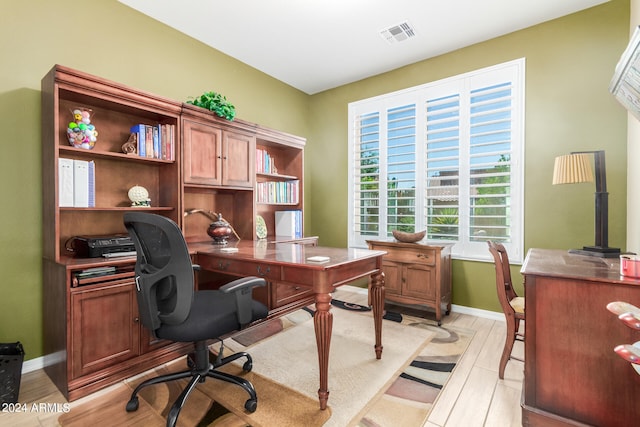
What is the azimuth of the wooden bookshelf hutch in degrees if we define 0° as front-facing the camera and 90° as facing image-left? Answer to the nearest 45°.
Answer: approximately 315°

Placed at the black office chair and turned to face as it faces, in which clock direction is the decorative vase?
The decorative vase is roughly at 11 o'clock from the black office chair.

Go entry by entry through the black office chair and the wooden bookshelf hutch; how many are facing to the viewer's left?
0

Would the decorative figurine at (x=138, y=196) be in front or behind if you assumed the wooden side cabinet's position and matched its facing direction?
in front

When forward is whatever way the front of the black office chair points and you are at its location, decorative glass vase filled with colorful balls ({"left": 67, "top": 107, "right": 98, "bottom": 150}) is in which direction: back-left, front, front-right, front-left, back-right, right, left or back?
left

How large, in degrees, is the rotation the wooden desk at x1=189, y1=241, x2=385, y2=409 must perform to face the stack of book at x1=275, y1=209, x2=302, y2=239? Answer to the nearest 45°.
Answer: approximately 135° to its right

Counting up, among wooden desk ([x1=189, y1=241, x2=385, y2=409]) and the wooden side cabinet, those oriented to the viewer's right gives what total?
0

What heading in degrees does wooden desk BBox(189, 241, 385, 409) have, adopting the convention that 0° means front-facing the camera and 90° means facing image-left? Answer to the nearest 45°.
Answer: approximately 45°

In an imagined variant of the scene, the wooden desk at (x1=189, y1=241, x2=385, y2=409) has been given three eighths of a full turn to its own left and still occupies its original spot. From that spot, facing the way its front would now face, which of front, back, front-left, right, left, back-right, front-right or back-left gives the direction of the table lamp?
front

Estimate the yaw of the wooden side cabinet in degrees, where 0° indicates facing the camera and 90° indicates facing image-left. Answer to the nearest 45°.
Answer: approximately 45°

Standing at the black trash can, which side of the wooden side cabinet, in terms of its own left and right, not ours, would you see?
front

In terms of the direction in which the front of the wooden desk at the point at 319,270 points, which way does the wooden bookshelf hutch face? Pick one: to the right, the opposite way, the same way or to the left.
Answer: to the left
